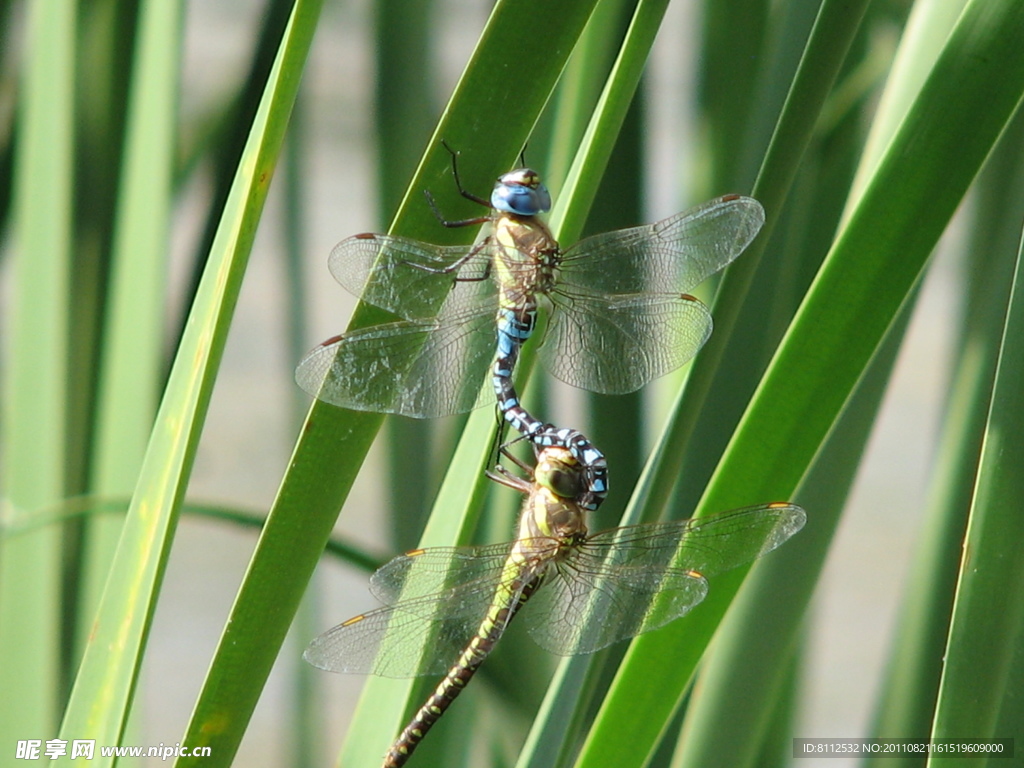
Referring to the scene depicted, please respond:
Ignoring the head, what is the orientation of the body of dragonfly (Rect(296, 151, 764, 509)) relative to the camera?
away from the camera
